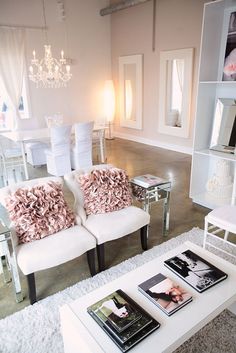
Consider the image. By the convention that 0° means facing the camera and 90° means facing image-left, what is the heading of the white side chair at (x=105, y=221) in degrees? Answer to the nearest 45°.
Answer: approximately 315°

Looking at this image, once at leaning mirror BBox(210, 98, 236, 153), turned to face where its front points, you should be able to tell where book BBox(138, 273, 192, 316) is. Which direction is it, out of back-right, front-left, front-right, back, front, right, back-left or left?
front-left

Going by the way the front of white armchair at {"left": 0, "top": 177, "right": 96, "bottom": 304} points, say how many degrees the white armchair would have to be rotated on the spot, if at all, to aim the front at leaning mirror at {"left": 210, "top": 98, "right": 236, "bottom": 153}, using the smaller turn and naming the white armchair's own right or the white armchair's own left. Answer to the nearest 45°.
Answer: approximately 45° to the white armchair's own left

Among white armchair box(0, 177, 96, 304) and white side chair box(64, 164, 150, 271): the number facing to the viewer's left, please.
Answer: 0

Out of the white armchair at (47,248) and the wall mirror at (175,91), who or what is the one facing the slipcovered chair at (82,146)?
the wall mirror

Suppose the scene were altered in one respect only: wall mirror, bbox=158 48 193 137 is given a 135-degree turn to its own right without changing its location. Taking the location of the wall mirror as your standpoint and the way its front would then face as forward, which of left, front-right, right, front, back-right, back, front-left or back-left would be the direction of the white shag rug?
back

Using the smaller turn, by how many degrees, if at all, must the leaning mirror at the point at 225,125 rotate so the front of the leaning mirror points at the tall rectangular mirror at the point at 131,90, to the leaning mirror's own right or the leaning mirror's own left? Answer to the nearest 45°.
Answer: approximately 90° to the leaning mirror's own right

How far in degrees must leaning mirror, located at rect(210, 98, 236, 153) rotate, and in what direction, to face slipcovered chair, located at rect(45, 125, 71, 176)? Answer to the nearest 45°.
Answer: approximately 45° to its right

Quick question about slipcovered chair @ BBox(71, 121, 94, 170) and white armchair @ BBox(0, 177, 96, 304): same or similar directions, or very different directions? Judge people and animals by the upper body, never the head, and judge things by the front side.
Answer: very different directions

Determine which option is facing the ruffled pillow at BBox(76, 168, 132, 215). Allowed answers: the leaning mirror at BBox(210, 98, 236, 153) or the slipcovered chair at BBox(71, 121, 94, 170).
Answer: the leaning mirror

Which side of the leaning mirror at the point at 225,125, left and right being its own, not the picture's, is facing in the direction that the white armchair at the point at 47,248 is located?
front

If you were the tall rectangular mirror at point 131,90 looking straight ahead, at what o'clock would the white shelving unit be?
The white shelving unit is roughly at 10 o'clock from the tall rectangular mirror.
